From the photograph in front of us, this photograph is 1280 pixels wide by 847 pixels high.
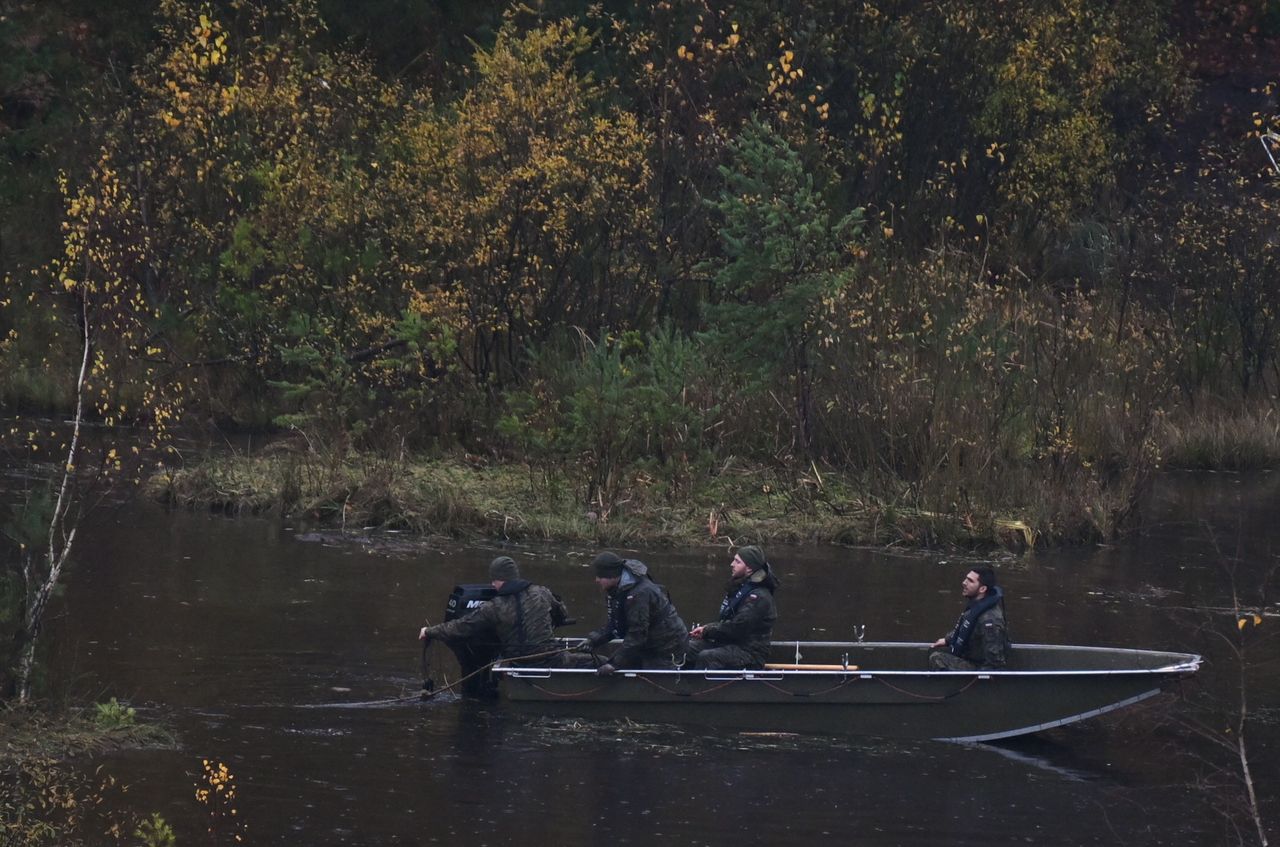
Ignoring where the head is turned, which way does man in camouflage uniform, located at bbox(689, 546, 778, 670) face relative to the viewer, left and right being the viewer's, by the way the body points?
facing to the left of the viewer

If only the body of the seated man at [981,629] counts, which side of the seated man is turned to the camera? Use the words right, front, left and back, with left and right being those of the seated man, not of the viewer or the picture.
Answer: left

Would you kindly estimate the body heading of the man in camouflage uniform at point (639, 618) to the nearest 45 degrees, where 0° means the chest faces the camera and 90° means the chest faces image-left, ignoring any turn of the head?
approximately 90°

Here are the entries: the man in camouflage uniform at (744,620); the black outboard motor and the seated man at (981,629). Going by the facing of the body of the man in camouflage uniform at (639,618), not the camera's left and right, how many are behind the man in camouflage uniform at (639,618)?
2

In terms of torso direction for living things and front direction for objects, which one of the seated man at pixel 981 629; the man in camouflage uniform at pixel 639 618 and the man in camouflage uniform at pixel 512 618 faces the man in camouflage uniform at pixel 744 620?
the seated man

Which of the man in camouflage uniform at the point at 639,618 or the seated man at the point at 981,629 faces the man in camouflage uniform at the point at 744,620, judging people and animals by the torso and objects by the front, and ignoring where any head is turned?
the seated man

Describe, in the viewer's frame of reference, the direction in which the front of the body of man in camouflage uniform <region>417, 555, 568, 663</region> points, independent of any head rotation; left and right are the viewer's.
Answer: facing away from the viewer and to the left of the viewer

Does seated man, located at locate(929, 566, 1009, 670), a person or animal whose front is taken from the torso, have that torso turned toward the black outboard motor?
yes

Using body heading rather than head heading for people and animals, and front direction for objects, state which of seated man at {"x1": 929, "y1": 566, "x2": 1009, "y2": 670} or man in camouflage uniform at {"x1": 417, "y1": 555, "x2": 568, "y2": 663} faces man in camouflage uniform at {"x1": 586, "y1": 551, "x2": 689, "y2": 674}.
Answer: the seated man

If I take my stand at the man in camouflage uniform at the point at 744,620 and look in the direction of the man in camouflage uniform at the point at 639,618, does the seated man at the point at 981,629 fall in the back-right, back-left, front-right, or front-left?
back-left

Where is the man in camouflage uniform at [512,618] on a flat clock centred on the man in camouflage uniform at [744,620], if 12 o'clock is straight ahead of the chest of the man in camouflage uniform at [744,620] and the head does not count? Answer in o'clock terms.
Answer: the man in camouflage uniform at [512,618] is roughly at 12 o'clock from the man in camouflage uniform at [744,620].

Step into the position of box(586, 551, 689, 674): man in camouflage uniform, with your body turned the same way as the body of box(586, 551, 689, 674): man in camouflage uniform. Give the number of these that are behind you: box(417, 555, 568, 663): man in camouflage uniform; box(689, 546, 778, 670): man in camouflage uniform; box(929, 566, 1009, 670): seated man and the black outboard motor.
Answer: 2

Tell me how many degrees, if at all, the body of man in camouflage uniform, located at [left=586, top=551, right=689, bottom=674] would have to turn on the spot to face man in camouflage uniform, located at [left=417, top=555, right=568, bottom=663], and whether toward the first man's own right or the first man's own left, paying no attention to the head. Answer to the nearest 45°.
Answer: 0° — they already face them
